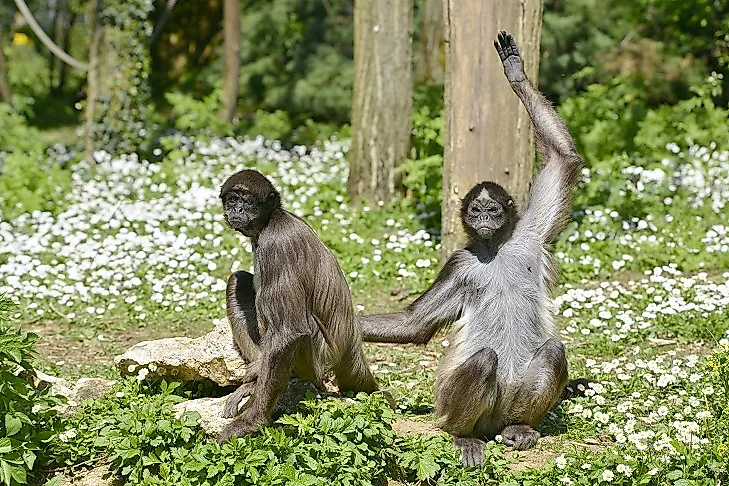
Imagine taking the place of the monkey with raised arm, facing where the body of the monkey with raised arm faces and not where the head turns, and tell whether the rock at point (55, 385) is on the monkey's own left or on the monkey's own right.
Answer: on the monkey's own right

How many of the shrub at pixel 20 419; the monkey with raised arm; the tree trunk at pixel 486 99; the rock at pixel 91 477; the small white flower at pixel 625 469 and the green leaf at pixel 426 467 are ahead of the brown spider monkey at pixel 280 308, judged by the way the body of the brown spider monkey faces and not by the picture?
2

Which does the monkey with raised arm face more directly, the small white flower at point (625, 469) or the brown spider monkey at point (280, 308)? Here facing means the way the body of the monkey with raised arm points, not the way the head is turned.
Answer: the small white flower

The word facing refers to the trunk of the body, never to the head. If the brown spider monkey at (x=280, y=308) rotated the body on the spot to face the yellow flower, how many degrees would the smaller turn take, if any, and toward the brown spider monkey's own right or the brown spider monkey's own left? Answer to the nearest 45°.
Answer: approximately 90° to the brown spider monkey's own right

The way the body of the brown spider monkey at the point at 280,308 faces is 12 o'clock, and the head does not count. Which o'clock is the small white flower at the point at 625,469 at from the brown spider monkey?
The small white flower is roughly at 7 o'clock from the brown spider monkey.

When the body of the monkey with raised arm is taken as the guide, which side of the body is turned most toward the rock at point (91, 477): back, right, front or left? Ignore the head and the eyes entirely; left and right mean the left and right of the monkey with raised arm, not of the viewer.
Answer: right

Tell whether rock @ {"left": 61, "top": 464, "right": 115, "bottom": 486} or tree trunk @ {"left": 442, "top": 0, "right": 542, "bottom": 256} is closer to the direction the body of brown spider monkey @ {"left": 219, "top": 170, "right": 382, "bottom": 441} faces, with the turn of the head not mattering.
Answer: the rock

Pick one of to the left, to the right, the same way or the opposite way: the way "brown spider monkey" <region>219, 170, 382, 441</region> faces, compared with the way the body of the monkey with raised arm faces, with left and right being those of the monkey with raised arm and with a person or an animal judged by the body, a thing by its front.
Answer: to the right

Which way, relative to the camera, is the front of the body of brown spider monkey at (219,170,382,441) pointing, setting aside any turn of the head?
to the viewer's left

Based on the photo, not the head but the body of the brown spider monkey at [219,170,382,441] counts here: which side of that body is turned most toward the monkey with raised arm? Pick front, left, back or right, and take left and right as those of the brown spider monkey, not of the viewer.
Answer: back

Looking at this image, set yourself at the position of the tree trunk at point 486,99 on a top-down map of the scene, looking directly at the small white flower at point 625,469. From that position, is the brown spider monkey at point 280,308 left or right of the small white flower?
right

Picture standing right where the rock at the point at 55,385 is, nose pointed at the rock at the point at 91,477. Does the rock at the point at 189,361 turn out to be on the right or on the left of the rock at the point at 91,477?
left

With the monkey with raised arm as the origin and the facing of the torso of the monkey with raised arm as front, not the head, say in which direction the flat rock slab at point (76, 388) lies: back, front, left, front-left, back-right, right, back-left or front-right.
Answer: right

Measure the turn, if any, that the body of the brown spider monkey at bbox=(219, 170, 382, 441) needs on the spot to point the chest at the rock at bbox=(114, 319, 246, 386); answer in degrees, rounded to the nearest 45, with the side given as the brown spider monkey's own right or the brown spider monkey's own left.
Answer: approximately 45° to the brown spider monkey's own right

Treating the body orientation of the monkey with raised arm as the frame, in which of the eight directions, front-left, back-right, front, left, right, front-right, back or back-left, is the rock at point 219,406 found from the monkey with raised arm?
right

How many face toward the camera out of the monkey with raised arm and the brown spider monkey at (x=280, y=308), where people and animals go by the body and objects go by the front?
1

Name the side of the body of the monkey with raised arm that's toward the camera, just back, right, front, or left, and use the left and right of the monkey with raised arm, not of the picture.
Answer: front

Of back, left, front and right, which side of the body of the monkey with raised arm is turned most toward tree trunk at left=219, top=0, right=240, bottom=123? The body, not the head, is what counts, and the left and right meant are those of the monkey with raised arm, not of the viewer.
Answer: back

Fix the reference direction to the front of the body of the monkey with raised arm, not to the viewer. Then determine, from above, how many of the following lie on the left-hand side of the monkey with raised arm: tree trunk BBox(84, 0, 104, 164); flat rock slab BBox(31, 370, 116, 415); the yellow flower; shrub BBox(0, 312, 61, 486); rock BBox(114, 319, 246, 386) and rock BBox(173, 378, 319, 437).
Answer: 0

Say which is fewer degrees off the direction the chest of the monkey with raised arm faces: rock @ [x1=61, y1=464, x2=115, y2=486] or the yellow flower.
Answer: the rock
